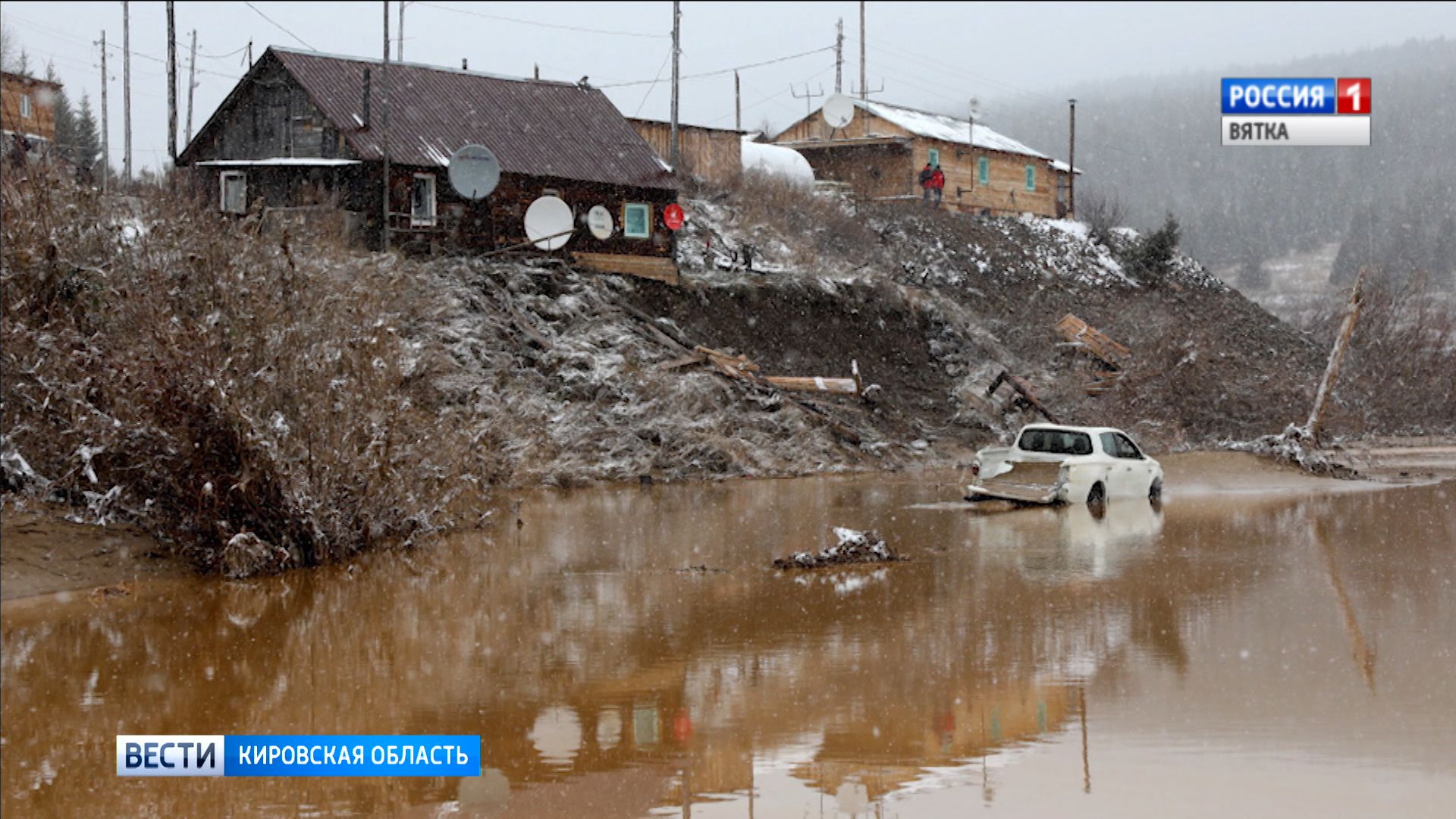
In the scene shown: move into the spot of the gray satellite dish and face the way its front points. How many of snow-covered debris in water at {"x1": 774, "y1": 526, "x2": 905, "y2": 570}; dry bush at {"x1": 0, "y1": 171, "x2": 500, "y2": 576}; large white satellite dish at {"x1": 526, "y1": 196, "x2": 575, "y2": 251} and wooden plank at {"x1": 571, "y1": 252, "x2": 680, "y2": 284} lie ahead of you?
2

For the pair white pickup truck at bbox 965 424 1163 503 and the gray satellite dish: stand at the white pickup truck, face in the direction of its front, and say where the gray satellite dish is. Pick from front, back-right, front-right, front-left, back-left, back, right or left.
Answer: left

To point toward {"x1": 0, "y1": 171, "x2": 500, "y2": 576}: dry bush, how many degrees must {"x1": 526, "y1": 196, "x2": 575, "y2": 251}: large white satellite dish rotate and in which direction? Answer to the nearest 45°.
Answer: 0° — it already faces it

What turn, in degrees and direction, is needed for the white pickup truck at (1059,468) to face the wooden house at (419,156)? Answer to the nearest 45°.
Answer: approximately 90° to its left

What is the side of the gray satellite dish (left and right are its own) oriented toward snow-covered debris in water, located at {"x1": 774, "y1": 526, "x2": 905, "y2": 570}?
front

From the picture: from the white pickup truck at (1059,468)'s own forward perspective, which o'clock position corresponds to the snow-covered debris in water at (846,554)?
The snow-covered debris in water is roughly at 5 o'clock from the white pickup truck.

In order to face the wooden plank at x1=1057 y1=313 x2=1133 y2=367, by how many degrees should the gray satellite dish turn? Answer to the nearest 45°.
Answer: approximately 90° to its left

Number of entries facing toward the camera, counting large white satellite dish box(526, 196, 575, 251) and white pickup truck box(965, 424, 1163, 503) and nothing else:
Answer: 1

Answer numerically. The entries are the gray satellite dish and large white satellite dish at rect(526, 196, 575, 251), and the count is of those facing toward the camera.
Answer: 2

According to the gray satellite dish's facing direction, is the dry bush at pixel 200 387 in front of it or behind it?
in front

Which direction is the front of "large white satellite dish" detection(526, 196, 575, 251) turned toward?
toward the camera

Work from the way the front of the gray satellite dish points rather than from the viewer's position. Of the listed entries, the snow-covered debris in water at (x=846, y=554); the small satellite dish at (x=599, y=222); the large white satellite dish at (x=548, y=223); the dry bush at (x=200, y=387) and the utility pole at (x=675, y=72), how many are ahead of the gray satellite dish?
2

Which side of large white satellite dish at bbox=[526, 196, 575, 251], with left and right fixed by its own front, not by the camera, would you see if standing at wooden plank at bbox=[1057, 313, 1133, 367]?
left

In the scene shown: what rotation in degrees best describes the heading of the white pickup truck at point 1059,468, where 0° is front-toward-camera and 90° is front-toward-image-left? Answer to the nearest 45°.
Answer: approximately 225°

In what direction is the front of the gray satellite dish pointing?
toward the camera
